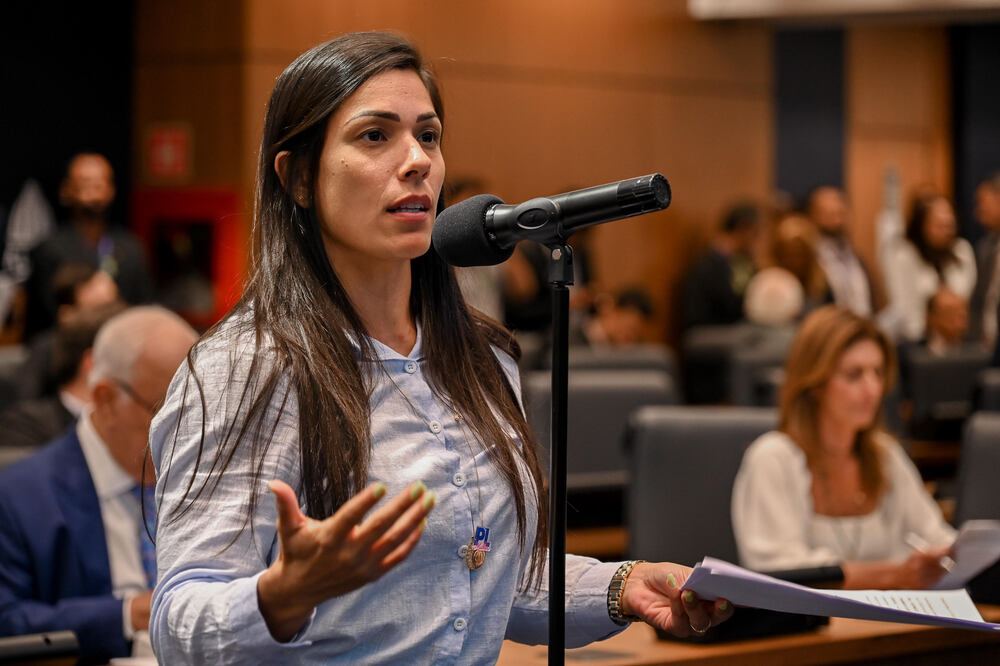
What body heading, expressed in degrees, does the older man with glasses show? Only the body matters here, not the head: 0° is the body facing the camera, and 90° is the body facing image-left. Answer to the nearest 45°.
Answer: approximately 315°

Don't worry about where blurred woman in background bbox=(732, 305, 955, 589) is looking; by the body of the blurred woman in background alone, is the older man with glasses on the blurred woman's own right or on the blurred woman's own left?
on the blurred woman's own right

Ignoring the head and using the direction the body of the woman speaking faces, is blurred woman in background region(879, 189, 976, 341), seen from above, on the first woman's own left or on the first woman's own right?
on the first woman's own left

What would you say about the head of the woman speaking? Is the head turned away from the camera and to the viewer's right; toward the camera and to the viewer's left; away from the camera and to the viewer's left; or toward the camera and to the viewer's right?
toward the camera and to the viewer's right

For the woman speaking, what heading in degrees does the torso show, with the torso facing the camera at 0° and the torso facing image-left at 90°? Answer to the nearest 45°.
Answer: approximately 315°

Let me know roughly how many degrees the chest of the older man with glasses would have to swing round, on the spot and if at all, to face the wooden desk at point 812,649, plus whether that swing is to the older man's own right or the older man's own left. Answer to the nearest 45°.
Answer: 0° — they already face it

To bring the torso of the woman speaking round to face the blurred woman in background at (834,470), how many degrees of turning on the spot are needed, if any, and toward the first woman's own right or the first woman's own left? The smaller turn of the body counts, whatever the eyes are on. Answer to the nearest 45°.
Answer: approximately 90° to the first woman's own left

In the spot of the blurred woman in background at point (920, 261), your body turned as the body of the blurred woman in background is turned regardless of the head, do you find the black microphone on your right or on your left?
on your right

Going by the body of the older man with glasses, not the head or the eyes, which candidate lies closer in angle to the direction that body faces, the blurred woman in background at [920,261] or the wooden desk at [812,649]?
the wooden desk

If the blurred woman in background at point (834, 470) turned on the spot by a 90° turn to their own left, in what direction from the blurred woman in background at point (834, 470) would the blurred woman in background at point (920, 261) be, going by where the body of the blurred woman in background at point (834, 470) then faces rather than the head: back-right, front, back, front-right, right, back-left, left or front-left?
front-left

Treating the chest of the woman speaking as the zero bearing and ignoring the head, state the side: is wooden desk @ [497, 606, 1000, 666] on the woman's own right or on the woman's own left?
on the woman's own left
